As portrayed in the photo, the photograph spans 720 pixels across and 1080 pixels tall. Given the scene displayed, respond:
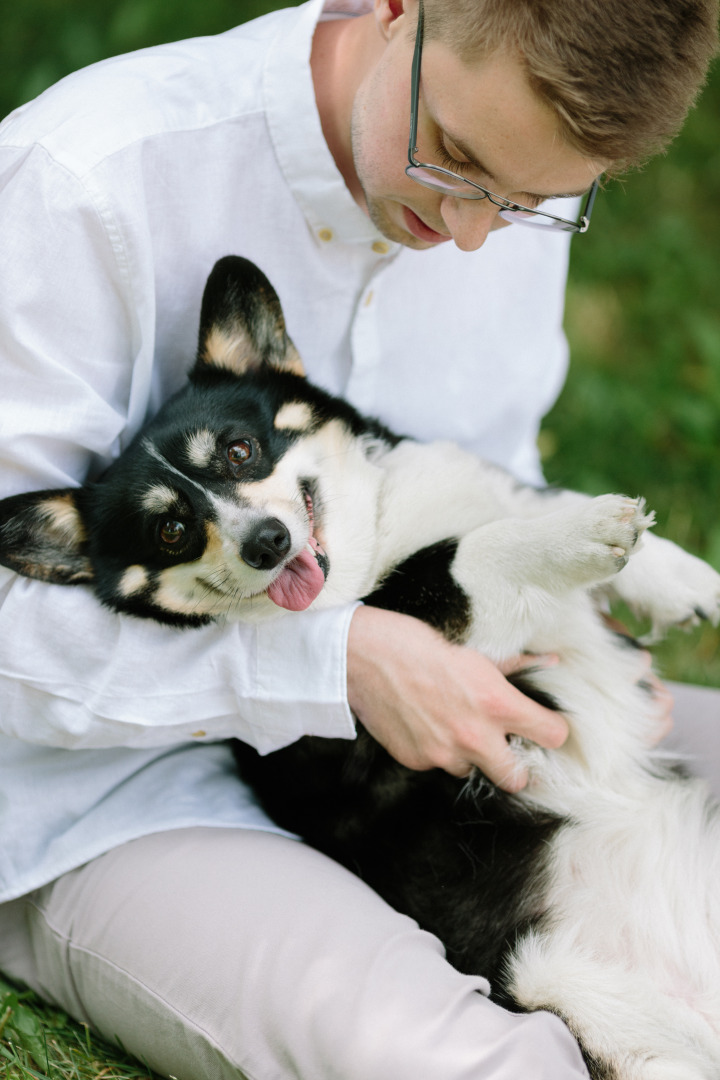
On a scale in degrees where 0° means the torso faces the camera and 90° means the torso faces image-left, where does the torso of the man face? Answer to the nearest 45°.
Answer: approximately 315°
